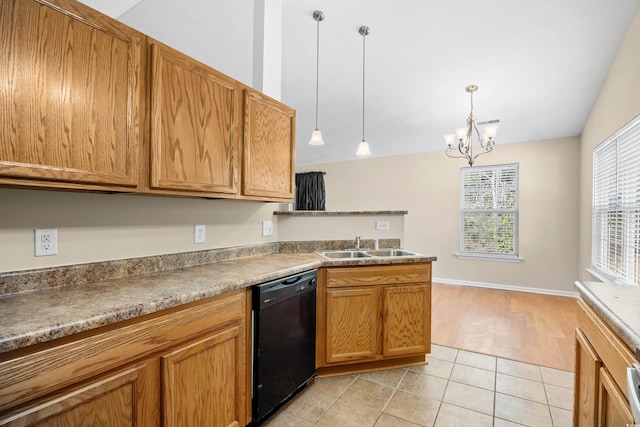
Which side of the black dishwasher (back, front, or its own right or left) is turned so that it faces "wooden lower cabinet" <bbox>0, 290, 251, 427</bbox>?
right

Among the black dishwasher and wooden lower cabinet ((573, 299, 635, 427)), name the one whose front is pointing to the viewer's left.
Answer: the wooden lower cabinet

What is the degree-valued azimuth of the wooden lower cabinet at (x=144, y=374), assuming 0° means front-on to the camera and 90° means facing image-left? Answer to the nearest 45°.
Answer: approximately 315°

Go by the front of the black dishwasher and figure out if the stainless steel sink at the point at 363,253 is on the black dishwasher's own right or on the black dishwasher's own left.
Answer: on the black dishwasher's own left

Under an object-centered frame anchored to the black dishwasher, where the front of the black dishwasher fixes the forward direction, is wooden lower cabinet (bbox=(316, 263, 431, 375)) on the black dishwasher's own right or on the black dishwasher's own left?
on the black dishwasher's own left

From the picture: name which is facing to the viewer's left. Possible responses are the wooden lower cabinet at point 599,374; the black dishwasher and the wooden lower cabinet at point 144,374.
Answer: the wooden lower cabinet at point 599,374

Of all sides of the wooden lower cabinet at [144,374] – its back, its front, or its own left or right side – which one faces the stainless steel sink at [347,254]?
left

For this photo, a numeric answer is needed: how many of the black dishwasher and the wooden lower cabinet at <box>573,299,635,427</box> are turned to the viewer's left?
1

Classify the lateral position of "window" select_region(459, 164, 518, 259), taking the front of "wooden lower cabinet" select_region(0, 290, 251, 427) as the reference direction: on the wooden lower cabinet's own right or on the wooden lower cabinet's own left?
on the wooden lower cabinet's own left

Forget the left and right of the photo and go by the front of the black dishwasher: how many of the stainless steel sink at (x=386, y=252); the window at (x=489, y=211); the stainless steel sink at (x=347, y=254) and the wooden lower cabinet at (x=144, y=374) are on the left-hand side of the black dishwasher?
3

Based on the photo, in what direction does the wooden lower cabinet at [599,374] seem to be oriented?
to the viewer's left
